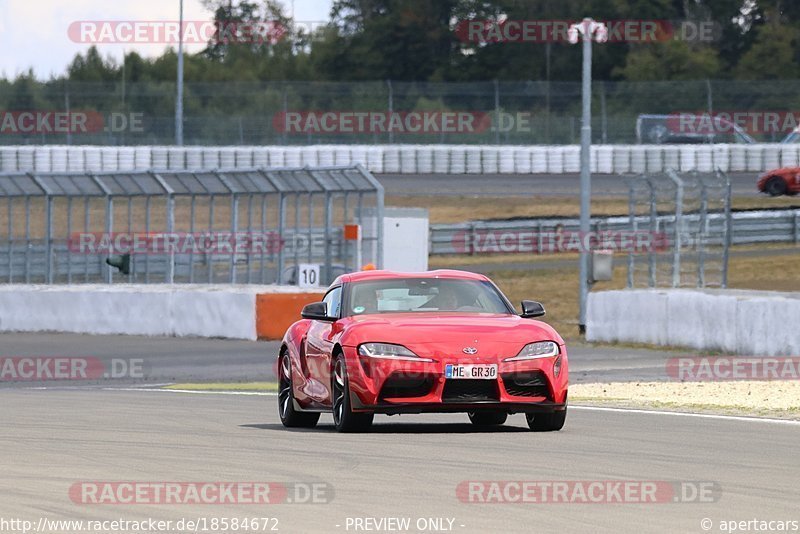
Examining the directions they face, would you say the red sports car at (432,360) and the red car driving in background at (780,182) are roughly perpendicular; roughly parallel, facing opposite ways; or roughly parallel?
roughly perpendicular

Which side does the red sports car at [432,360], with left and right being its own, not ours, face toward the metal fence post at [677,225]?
back

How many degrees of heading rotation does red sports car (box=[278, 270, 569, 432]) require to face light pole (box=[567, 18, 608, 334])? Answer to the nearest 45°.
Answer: approximately 180°

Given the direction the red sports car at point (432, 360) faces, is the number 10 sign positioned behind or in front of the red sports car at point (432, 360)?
behind

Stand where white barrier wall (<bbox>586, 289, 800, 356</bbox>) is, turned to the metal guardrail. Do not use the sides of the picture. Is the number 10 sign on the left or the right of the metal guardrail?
left

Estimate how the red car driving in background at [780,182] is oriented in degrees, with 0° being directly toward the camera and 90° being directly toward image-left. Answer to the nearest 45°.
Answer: approximately 90°

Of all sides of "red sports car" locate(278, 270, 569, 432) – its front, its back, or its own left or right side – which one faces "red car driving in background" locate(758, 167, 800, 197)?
back

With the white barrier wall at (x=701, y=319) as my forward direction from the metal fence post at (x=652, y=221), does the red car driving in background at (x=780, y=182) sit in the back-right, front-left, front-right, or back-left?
back-left

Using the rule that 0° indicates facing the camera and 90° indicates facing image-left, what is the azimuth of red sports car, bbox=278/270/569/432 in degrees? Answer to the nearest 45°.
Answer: approximately 0°

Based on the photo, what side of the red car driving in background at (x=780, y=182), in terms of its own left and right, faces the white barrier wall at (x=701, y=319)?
left

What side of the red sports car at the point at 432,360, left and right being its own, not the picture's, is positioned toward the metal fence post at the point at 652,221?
back
